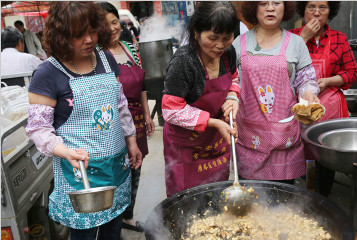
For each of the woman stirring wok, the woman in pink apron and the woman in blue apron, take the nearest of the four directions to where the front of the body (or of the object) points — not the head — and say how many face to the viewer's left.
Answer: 0

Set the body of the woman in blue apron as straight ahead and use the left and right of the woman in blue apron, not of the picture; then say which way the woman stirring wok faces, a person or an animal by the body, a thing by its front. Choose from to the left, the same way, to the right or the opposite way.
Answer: the same way

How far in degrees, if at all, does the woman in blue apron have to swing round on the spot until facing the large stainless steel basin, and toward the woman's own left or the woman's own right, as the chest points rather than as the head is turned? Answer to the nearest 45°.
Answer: approximately 45° to the woman's own left

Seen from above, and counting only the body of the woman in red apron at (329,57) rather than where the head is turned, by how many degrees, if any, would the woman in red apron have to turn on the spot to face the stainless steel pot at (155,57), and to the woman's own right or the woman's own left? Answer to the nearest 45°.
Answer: approximately 90° to the woman's own right

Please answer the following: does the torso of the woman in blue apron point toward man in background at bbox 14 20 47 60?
no

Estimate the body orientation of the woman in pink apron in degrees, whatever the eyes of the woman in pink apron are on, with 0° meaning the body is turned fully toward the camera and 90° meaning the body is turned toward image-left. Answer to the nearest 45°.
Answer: approximately 0°

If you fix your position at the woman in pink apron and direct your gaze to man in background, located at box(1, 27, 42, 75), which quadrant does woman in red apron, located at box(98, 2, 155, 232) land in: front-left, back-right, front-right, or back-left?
front-left

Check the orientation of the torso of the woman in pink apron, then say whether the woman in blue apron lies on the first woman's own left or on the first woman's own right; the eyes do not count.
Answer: on the first woman's own right

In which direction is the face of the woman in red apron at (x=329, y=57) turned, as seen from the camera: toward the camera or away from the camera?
toward the camera

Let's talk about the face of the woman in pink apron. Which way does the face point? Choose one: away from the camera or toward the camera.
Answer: toward the camera

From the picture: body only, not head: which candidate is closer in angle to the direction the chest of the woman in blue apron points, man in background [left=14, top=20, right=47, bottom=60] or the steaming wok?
the steaming wok

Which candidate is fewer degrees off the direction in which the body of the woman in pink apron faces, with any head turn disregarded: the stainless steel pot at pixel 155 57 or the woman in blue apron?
the woman in blue apron

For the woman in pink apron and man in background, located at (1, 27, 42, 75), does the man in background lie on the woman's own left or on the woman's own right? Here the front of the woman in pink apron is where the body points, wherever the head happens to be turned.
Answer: on the woman's own right

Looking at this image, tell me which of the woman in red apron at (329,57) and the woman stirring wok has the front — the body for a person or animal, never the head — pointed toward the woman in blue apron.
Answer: the woman in red apron

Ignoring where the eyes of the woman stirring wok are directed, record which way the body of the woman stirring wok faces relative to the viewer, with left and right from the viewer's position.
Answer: facing the viewer and to the right of the viewer
